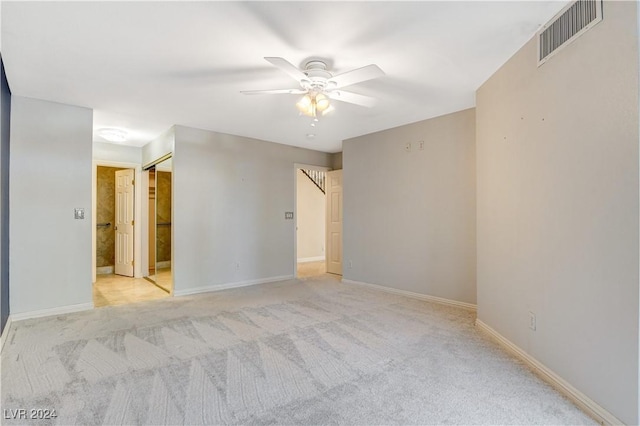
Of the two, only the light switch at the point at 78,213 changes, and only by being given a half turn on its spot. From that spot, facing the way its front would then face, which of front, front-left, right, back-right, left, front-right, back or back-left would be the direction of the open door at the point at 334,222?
right

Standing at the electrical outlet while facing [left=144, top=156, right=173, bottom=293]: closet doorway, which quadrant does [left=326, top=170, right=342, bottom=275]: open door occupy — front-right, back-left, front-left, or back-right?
front-right

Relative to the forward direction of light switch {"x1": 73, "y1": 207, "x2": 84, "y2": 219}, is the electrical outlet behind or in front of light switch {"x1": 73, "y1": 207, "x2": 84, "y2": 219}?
in front

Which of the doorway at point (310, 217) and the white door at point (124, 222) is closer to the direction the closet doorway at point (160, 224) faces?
the white door

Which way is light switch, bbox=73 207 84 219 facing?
toward the camera

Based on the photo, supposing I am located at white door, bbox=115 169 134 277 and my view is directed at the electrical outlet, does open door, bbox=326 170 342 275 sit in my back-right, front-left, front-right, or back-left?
front-left

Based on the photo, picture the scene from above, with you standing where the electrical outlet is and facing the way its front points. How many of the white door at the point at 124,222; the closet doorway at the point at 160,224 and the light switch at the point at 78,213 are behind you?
0

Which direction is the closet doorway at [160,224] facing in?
to the viewer's left

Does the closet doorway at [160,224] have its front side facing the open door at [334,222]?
no

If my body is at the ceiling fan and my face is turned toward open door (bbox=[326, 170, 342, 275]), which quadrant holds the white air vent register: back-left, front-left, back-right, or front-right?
back-right

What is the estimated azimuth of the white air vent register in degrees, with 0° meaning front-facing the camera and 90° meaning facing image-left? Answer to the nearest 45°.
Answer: approximately 45°

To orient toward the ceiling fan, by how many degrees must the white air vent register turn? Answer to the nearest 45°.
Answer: approximately 45° to its right

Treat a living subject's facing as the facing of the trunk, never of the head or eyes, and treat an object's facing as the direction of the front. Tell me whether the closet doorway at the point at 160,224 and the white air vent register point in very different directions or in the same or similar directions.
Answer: same or similar directions

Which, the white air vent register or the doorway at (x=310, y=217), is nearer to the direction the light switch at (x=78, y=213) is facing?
the white air vent register

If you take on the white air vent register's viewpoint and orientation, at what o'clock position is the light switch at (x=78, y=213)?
The light switch is roughly at 1 o'clock from the white air vent register.

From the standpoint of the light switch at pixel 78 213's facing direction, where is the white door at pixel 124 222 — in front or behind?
behind

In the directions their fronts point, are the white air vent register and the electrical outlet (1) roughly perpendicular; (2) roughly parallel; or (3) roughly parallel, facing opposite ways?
roughly parallel

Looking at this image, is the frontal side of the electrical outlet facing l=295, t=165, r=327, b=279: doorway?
no
